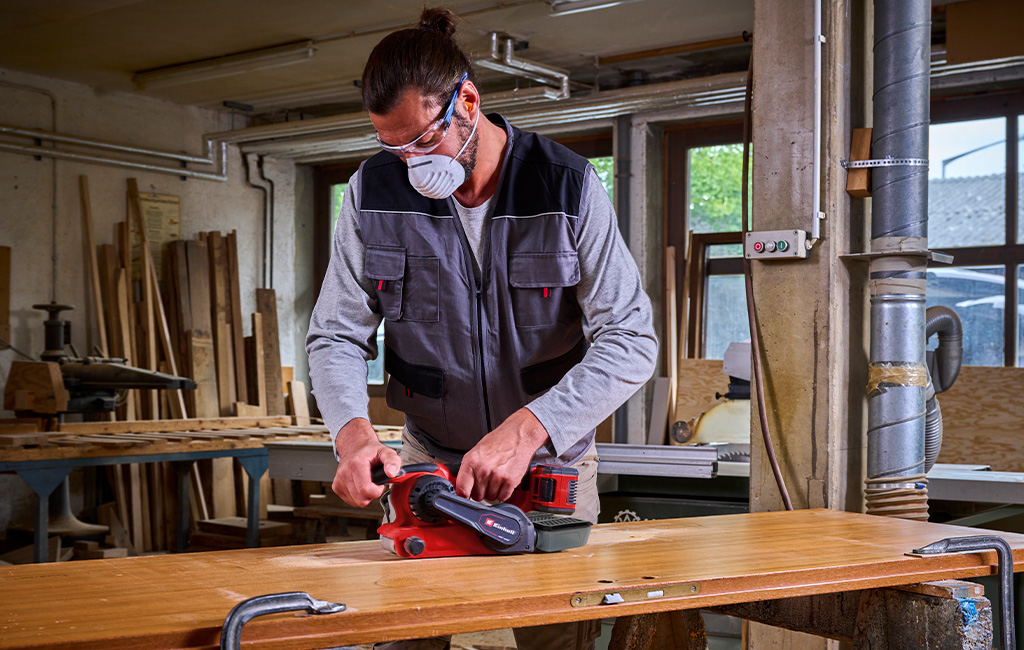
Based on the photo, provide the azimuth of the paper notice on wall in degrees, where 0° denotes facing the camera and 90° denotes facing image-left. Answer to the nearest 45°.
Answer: approximately 315°

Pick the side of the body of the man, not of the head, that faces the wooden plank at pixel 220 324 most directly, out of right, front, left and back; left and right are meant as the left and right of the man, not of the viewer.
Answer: back

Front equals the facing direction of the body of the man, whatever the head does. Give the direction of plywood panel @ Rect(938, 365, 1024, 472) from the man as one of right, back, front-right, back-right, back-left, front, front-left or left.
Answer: back-left

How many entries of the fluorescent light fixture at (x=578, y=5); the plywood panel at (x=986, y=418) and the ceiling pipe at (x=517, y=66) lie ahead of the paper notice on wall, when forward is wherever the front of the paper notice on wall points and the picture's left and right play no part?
3

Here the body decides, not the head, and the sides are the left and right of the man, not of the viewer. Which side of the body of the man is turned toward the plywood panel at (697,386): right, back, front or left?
back

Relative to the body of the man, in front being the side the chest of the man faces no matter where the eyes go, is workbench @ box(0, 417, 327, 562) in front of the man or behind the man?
behind

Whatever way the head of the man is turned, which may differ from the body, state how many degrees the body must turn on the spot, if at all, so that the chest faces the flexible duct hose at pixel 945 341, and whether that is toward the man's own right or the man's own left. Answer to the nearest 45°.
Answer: approximately 135° to the man's own left

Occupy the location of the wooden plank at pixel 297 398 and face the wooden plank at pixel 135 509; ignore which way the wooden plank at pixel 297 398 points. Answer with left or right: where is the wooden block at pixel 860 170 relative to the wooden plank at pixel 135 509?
left
